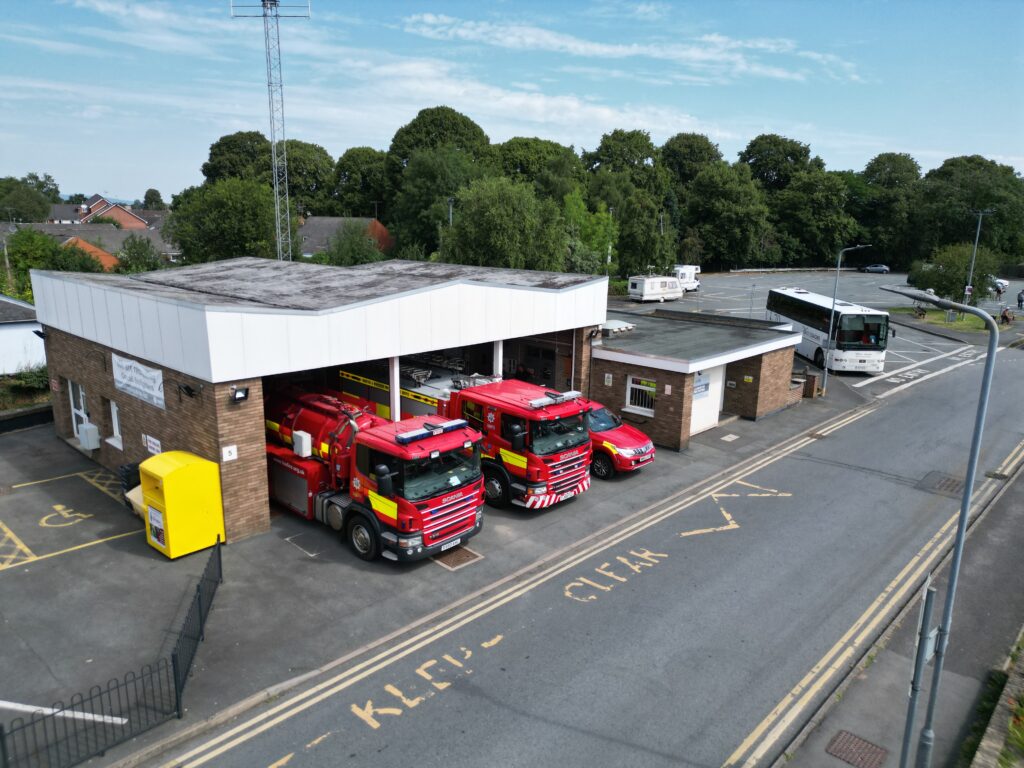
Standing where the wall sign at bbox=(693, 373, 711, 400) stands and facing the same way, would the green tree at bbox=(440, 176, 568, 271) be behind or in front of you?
behind

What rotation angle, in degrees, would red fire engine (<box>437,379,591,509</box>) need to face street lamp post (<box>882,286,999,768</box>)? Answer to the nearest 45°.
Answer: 0° — it already faces it

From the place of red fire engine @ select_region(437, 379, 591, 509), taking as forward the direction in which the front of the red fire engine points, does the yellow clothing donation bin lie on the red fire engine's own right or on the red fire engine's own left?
on the red fire engine's own right

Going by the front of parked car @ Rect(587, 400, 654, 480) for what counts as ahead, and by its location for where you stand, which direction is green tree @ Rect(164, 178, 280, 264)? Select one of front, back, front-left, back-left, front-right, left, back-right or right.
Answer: back

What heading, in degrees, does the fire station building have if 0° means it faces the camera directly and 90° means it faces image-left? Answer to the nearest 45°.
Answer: approximately 315°

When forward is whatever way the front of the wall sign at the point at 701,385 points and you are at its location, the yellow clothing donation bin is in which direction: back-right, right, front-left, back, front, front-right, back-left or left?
right

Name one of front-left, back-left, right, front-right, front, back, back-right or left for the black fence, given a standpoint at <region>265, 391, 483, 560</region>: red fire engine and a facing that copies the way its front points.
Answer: right

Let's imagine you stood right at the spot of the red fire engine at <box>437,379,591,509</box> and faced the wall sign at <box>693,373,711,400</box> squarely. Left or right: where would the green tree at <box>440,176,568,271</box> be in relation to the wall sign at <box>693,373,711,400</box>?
left

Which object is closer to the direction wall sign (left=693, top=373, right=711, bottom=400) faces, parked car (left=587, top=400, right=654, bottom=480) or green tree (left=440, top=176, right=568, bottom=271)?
the parked car

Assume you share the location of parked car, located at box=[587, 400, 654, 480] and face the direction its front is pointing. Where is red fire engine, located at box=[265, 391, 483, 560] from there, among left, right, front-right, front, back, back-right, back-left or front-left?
right

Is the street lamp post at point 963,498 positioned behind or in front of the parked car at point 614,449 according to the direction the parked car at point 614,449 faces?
in front

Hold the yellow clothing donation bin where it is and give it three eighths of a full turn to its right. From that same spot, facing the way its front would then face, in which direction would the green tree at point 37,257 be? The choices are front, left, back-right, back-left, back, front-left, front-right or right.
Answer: front
